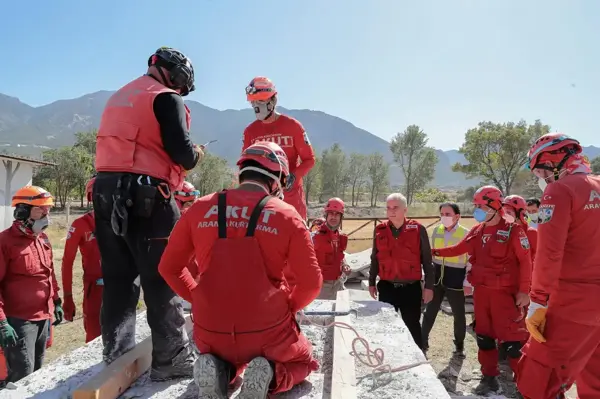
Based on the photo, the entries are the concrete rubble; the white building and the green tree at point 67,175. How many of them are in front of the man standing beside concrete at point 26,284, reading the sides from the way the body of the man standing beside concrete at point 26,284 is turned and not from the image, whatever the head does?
1

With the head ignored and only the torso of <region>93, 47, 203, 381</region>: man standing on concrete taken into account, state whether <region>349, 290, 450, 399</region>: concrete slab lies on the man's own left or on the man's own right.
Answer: on the man's own right

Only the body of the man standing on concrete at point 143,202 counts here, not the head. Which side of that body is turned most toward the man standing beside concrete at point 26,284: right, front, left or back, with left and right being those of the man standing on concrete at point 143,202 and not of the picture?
left

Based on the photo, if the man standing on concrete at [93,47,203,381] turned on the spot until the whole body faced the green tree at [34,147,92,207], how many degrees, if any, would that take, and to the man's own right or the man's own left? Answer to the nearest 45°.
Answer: approximately 45° to the man's own left

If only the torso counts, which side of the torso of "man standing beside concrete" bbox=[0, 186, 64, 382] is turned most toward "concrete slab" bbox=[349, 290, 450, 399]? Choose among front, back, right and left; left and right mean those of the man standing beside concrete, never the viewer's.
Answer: front

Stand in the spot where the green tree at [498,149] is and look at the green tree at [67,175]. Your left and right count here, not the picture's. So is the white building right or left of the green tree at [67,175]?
left

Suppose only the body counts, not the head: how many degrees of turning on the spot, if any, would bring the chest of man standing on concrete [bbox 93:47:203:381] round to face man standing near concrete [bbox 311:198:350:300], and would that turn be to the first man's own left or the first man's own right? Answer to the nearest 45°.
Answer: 0° — they already face them

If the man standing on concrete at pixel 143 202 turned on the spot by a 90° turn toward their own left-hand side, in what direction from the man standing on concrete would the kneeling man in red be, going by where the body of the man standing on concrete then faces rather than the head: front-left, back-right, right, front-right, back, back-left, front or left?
back

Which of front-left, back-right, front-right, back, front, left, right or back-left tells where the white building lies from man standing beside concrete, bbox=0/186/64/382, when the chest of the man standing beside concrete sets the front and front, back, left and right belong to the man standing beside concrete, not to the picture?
back-left

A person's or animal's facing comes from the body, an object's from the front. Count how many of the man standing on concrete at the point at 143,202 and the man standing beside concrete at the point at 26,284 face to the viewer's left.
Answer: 0

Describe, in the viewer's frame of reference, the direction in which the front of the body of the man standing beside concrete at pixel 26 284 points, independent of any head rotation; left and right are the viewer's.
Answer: facing the viewer and to the right of the viewer

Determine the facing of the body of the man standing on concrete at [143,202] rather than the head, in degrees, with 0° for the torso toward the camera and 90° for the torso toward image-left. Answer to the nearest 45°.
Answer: approximately 225°

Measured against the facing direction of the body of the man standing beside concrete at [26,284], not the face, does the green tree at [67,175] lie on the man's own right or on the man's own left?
on the man's own left

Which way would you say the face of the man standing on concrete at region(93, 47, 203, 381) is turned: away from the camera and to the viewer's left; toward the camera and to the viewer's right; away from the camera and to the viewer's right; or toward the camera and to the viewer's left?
away from the camera and to the viewer's right

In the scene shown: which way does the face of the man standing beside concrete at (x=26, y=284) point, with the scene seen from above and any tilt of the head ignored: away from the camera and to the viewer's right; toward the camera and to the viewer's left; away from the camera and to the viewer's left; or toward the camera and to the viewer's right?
toward the camera and to the viewer's right

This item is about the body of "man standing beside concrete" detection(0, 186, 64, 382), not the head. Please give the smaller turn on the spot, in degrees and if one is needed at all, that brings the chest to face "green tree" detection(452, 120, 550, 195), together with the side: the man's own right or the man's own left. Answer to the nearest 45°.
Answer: approximately 90° to the man's own left
